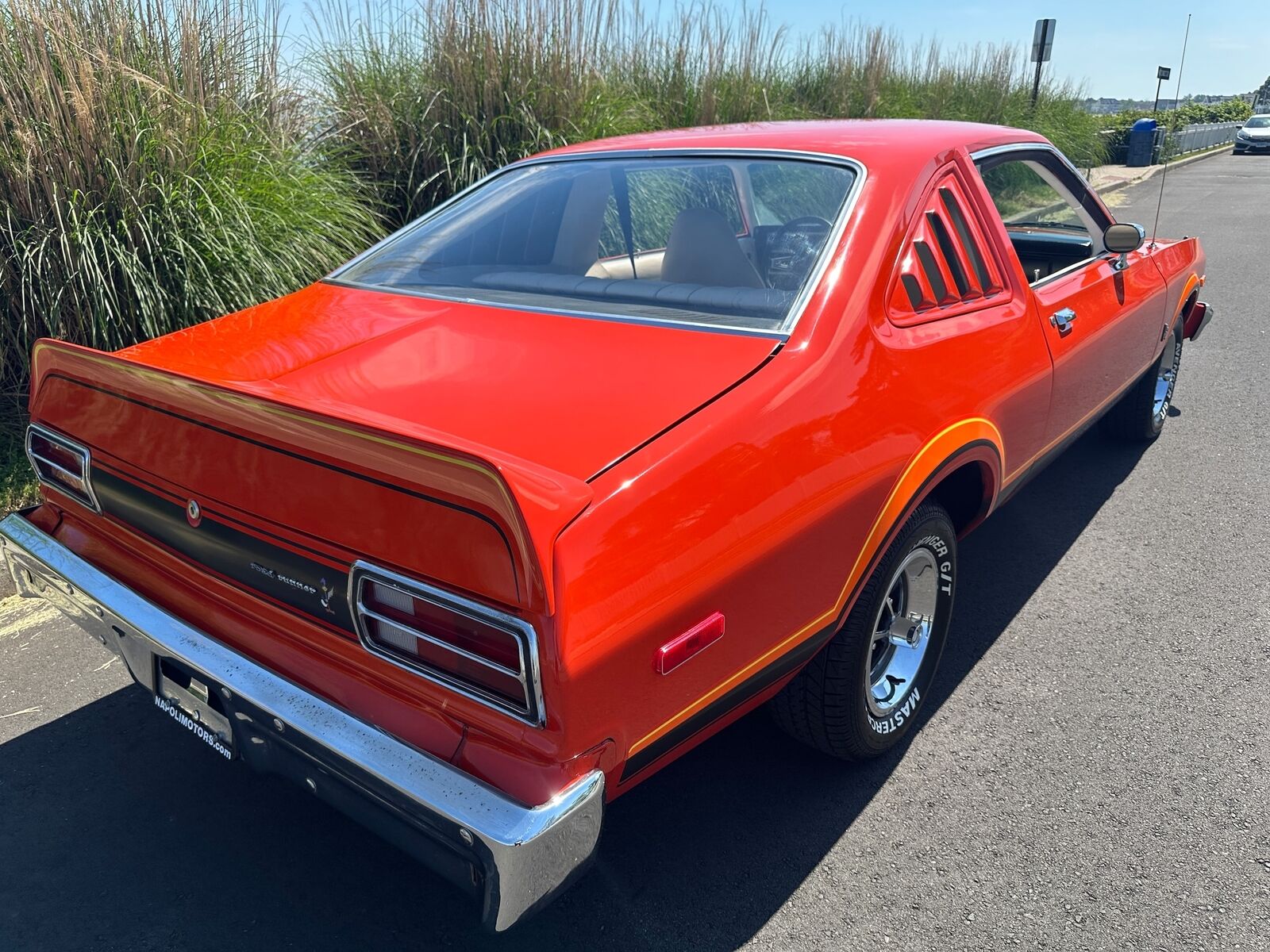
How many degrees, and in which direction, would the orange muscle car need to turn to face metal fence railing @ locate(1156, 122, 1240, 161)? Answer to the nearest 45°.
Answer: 0° — it already faces it

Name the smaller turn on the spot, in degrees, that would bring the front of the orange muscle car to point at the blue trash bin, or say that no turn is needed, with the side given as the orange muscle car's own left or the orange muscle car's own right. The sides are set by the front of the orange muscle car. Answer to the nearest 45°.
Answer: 0° — it already faces it

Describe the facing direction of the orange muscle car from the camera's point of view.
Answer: facing away from the viewer and to the right of the viewer

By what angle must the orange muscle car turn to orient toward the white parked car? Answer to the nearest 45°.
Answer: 0° — it already faces it
